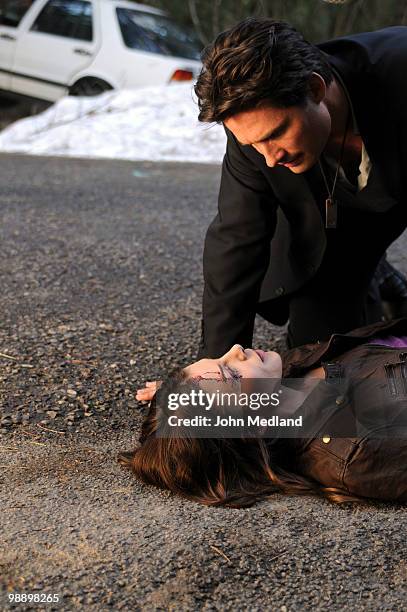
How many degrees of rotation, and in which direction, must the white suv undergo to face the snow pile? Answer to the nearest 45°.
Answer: approximately 90° to its left

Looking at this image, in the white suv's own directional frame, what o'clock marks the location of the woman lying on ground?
The woman lying on ground is roughly at 9 o'clock from the white suv.

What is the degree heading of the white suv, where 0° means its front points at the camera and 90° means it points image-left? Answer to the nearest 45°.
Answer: approximately 90°
